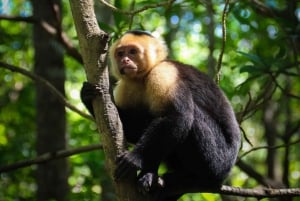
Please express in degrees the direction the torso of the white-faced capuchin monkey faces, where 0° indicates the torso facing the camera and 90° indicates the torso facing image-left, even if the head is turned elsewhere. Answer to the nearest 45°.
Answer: approximately 45°

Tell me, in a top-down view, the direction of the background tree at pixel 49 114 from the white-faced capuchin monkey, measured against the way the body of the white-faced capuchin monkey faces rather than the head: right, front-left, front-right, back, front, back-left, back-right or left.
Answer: right
